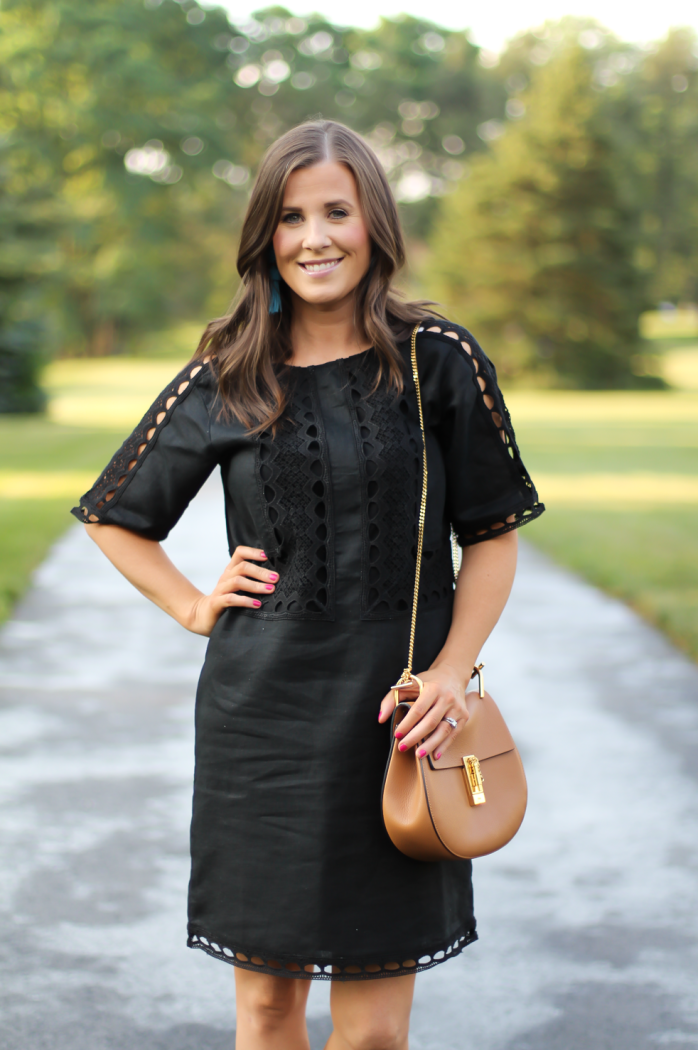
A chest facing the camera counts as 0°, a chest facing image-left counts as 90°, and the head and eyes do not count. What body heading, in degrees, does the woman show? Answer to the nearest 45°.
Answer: approximately 0°

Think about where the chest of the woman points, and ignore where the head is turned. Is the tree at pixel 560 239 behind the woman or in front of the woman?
behind
